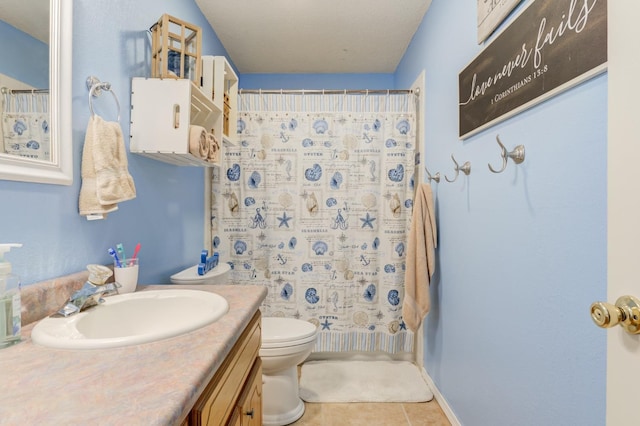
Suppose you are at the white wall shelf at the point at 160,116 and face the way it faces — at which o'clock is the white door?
The white door is roughly at 2 o'clock from the white wall shelf.

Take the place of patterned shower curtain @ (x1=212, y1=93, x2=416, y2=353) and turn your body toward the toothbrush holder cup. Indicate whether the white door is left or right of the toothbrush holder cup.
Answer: left

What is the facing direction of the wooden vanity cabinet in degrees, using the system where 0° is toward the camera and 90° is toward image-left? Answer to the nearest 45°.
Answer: approximately 270°

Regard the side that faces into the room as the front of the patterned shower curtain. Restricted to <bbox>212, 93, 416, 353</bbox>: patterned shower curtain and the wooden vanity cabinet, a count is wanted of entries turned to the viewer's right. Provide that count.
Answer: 1

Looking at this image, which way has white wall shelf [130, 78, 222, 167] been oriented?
to the viewer's right

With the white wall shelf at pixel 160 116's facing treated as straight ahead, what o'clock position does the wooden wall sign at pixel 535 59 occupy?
The wooden wall sign is roughly at 1 o'clock from the white wall shelf.

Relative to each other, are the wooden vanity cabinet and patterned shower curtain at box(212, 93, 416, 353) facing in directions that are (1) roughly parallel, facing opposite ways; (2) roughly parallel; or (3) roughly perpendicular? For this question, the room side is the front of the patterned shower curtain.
roughly perpendicular

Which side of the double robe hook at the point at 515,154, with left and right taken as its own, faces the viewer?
left

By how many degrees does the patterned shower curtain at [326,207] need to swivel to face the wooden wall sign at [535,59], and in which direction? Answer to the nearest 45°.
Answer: approximately 45° to its left

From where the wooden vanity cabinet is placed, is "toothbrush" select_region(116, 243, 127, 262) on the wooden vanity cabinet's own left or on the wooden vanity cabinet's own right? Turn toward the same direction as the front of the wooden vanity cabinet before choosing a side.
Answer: on the wooden vanity cabinet's own left

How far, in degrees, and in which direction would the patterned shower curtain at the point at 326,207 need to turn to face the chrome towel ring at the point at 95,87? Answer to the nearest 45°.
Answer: approximately 45° to its right
